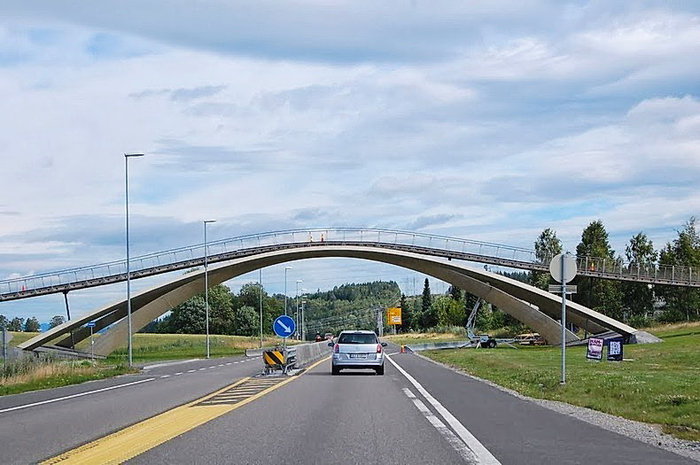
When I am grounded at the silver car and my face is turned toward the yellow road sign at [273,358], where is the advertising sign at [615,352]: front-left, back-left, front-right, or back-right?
back-right

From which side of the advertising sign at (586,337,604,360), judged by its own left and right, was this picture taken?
front

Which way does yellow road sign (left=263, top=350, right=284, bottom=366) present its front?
toward the camera

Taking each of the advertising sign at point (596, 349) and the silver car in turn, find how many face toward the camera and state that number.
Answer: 1

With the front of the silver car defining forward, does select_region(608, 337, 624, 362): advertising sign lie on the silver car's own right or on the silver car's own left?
on the silver car's own right

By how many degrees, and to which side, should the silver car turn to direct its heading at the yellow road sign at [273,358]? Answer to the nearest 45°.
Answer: approximately 90° to its left

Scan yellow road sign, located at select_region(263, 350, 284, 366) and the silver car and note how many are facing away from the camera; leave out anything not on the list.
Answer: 1

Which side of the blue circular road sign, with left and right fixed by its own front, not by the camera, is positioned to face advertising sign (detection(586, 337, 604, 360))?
left

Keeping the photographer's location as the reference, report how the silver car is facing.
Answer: facing away from the viewer

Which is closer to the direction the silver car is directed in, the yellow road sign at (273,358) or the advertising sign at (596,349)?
the advertising sign

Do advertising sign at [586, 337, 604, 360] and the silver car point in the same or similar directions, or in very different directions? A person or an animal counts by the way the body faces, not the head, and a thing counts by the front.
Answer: very different directions
